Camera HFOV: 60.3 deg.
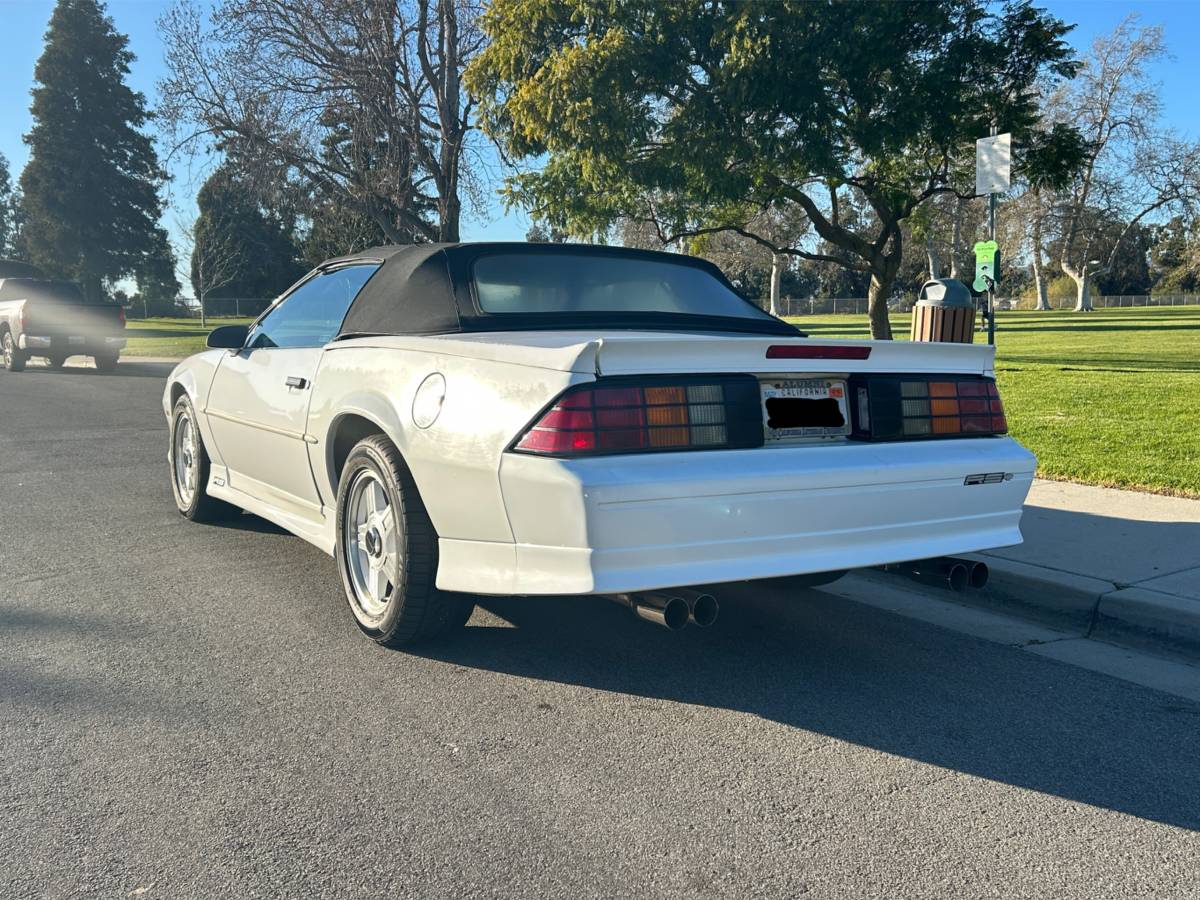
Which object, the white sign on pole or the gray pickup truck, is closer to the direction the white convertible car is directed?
the gray pickup truck

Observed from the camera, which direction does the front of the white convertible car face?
facing away from the viewer and to the left of the viewer

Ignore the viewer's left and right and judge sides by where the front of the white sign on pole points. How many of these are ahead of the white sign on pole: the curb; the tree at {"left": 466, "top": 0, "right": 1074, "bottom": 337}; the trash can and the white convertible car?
2

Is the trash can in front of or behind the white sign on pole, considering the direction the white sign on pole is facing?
behind

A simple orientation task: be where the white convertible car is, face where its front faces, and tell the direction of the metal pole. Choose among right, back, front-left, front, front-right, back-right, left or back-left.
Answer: right

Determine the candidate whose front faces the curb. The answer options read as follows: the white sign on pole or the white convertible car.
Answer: the white sign on pole

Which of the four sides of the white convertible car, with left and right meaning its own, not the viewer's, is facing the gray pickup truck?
front

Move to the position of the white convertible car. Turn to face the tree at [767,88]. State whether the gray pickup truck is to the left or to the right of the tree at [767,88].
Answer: left

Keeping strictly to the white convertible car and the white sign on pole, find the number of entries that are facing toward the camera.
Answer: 1

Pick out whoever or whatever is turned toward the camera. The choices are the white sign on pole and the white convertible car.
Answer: the white sign on pole

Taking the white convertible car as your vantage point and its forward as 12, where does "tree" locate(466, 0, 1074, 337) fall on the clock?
The tree is roughly at 2 o'clock from the white convertible car.

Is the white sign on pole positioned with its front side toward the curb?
yes

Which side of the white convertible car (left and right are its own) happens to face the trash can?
right

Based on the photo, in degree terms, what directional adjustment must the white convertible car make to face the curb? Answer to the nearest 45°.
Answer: approximately 135° to its right

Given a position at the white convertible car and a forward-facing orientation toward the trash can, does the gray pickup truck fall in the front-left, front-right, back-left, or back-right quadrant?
front-left

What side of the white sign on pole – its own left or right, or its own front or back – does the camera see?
front

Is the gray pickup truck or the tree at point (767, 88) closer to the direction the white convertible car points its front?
the gray pickup truck

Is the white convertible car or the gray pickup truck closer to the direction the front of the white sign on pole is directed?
the white convertible car

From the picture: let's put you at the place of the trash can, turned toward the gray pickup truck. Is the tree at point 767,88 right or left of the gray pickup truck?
right
